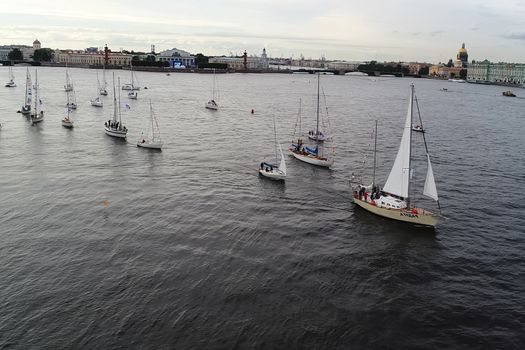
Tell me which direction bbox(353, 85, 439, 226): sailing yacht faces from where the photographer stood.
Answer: facing the viewer and to the right of the viewer
